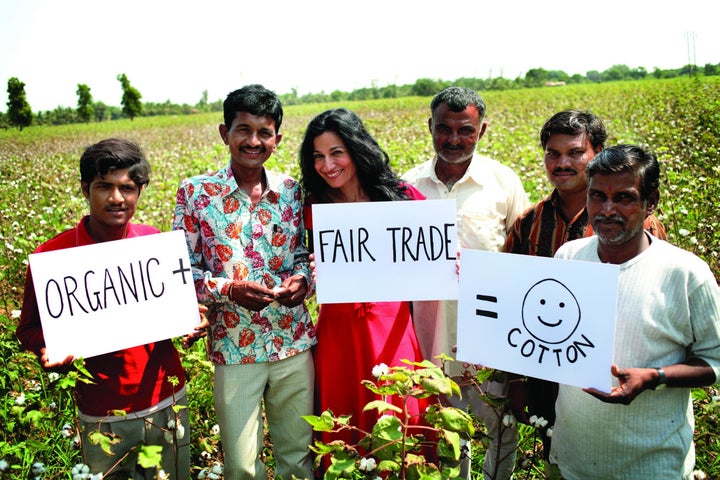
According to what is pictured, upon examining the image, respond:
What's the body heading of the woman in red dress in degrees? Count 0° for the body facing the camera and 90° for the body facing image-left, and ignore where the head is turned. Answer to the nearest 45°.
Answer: approximately 0°

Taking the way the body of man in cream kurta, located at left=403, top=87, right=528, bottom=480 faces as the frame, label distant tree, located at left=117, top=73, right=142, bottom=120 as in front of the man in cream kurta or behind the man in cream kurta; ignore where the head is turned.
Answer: behind

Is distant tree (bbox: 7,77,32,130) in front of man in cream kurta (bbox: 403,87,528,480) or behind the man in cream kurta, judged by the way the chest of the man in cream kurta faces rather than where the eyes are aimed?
behind

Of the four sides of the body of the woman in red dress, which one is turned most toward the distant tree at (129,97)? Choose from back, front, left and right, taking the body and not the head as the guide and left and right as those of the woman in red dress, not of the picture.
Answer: back

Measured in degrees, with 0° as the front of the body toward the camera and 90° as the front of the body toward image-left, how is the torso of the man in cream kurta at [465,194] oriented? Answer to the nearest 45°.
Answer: approximately 0°
